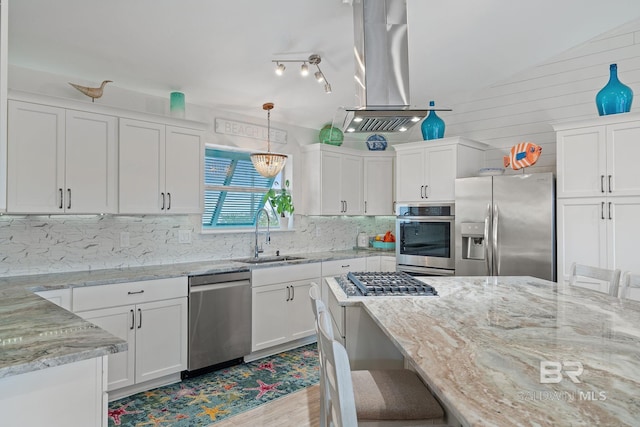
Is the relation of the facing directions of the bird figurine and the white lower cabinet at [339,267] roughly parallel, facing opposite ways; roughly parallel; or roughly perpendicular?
roughly perpendicular

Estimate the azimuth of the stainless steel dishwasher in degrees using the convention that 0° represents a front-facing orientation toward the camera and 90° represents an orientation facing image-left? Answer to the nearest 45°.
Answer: approximately 315°

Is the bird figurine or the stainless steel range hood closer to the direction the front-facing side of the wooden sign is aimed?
the stainless steel range hood

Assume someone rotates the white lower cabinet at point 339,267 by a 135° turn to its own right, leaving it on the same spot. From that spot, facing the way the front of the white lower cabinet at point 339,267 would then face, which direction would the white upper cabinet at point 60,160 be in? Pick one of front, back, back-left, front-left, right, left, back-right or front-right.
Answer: front-left

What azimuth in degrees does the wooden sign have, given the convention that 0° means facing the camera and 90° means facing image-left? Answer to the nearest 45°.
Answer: approximately 315°
